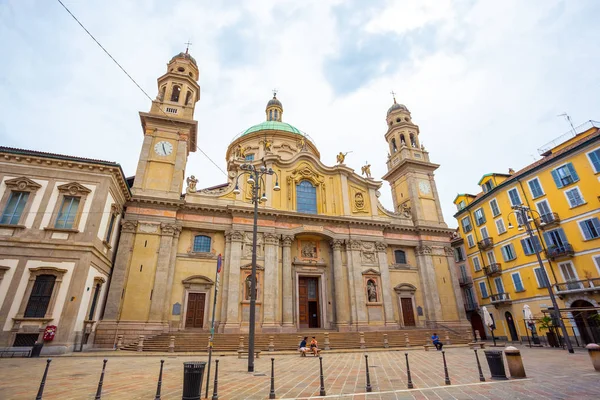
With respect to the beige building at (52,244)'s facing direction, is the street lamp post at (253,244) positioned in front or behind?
in front

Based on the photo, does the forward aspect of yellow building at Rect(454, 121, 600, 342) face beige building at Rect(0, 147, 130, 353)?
yes

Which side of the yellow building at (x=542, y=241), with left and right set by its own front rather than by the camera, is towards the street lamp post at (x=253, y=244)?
front

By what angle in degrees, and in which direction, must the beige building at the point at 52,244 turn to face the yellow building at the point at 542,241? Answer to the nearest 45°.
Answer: approximately 45° to its left

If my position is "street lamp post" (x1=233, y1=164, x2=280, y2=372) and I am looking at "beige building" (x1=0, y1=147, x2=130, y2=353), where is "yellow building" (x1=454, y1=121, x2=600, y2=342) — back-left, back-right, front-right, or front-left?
back-right

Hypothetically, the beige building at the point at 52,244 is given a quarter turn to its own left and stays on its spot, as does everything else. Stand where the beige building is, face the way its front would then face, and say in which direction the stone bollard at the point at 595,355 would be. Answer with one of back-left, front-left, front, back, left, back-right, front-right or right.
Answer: front-right

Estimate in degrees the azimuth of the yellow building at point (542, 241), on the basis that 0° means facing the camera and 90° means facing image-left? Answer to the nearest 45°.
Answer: approximately 45°
